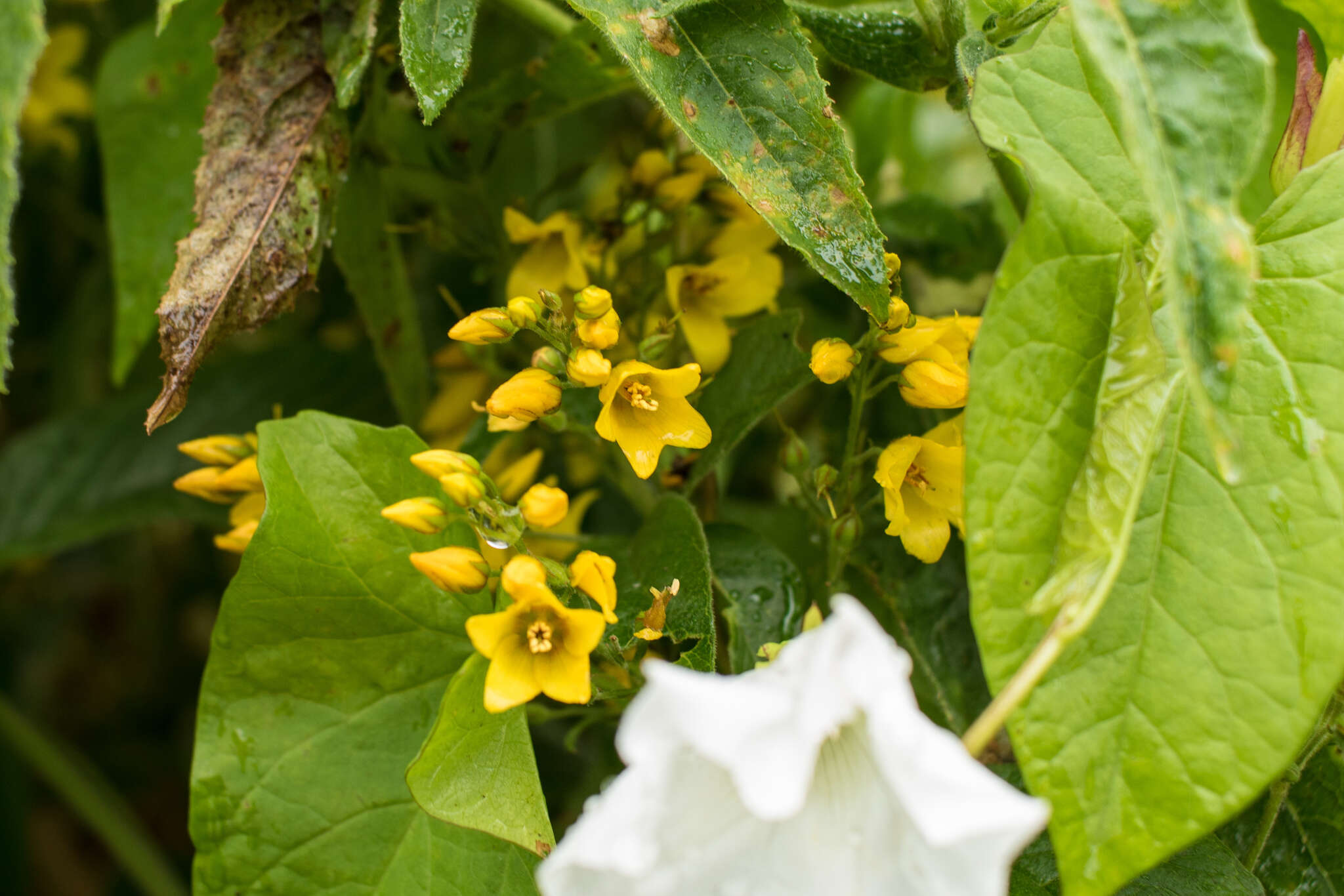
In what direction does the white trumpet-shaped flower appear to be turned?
toward the camera
